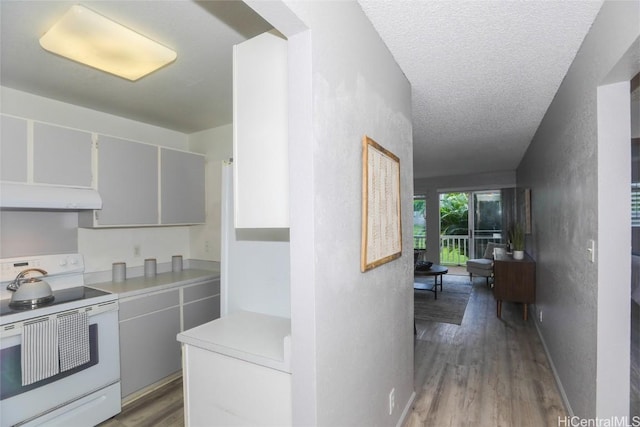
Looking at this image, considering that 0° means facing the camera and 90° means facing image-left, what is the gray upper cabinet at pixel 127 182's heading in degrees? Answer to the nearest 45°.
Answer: approximately 315°

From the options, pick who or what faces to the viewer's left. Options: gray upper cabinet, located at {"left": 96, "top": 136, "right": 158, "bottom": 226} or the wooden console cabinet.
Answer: the wooden console cabinet

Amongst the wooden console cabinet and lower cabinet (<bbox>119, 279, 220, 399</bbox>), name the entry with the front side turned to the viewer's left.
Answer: the wooden console cabinet

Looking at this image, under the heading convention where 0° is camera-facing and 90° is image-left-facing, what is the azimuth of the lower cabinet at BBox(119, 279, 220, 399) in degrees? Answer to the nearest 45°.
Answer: approximately 315°

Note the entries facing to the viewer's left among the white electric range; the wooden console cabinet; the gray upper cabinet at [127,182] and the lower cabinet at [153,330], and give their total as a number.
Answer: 1

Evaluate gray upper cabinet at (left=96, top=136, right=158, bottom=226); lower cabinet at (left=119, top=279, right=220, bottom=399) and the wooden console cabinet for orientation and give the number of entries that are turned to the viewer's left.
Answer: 1

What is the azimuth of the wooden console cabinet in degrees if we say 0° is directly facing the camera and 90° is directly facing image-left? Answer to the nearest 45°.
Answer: approximately 90°
